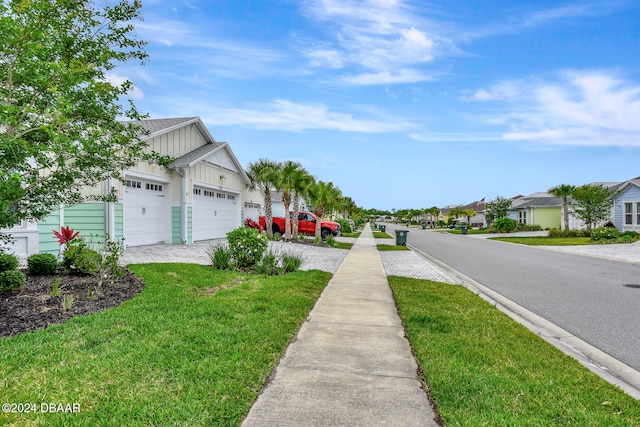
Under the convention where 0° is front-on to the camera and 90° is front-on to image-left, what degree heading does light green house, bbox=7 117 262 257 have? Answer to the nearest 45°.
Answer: approximately 315°

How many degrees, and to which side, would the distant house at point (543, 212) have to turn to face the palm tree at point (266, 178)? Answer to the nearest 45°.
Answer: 0° — it already faces it

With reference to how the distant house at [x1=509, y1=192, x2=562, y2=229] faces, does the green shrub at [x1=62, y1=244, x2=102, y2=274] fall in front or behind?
in front

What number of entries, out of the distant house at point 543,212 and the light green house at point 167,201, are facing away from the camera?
0

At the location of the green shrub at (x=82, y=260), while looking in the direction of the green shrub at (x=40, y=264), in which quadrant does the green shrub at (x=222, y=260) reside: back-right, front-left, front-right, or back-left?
back-right

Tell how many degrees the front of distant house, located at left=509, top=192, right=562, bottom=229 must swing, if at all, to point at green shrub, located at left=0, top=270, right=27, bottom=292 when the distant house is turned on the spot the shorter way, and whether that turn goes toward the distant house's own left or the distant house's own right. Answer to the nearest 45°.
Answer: approximately 45° to the distant house's own left

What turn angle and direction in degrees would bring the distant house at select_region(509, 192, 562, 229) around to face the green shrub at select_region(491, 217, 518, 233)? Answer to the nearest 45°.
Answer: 0° — it already faces it

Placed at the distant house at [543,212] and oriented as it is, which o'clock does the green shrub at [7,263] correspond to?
The green shrub is roughly at 11 o'clock from the distant house.

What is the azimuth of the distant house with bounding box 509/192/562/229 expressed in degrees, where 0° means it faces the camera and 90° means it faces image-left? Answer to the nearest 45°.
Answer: approximately 45°

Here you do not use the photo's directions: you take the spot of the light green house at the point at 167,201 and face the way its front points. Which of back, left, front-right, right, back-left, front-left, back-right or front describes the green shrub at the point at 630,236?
front-left

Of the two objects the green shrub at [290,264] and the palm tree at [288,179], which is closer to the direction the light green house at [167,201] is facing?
the green shrub
